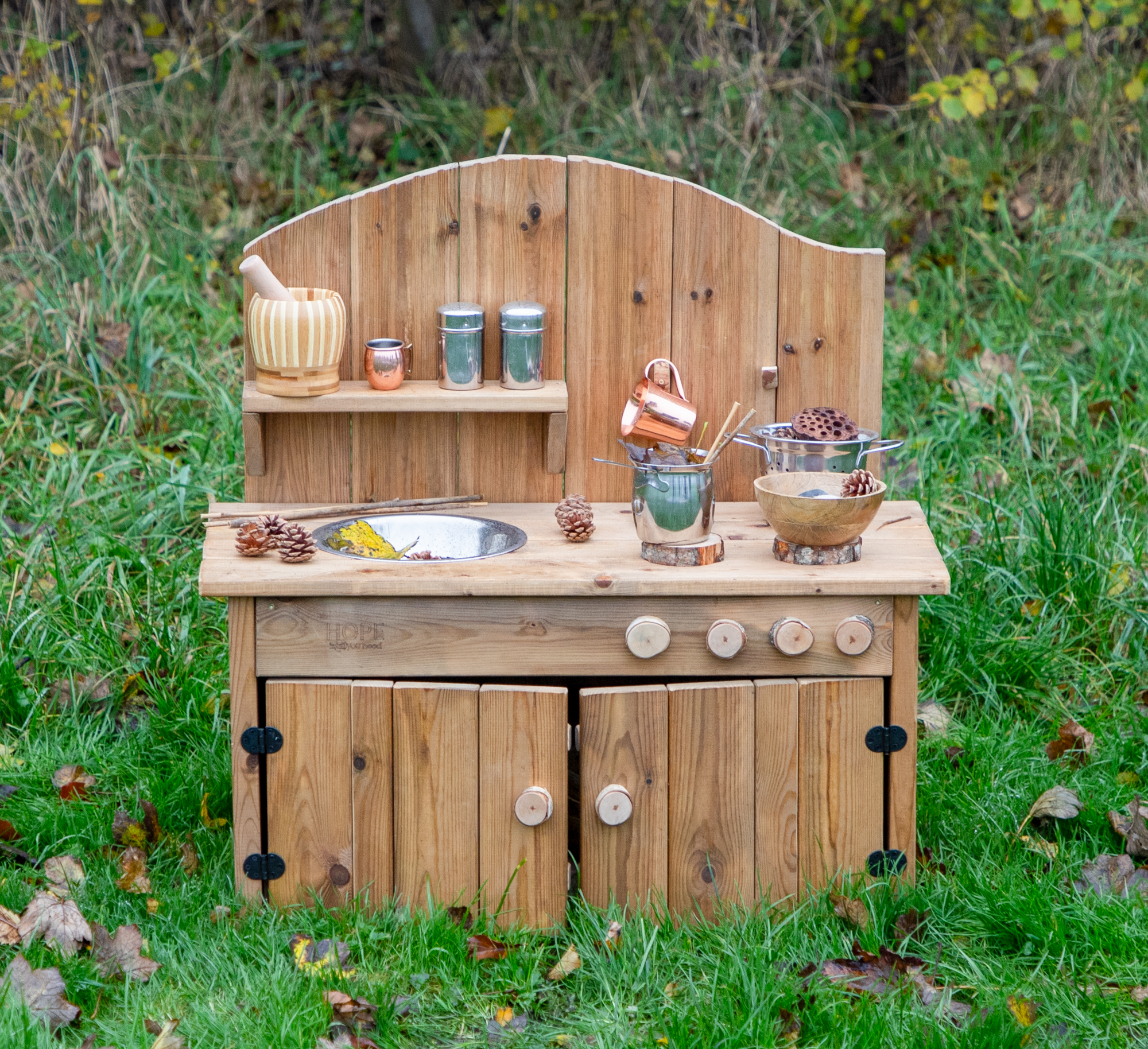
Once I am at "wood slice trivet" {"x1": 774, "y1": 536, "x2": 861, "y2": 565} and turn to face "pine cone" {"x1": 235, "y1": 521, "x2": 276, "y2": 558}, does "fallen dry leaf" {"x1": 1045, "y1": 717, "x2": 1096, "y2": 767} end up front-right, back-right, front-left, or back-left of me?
back-right

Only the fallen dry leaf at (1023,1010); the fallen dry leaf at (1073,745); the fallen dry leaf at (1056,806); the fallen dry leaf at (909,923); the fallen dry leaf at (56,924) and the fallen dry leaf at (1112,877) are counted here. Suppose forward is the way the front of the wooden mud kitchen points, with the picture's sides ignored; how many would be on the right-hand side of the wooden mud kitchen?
1

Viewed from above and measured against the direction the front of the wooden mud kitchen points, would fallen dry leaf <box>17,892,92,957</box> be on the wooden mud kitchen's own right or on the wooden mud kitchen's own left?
on the wooden mud kitchen's own right

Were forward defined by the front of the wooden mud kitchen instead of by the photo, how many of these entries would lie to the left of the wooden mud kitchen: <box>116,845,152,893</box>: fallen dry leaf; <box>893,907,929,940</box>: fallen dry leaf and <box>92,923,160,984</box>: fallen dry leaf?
1

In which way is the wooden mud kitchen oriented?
toward the camera

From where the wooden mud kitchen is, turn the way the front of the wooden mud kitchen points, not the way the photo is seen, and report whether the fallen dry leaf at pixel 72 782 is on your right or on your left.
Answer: on your right

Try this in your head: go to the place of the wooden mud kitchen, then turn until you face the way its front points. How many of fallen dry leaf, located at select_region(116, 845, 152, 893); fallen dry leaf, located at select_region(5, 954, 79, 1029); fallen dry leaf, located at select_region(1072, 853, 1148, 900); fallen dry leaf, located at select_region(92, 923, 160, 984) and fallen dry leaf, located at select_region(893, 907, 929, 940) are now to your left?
2

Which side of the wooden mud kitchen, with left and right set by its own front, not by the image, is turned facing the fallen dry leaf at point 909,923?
left

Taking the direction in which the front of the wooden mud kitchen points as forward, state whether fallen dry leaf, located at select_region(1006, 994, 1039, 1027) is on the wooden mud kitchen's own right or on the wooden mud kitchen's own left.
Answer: on the wooden mud kitchen's own left

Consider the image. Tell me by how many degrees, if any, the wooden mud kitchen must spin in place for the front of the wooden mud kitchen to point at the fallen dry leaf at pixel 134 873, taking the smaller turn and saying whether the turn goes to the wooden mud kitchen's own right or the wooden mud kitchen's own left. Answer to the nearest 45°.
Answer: approximately 90° to the wooden mud kitchen's own right

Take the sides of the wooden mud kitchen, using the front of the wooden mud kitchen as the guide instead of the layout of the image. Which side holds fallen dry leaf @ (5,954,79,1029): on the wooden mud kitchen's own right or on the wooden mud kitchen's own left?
on the wooden mud kitchen's own right

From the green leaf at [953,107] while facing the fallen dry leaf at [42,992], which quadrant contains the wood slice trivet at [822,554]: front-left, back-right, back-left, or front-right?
front-left

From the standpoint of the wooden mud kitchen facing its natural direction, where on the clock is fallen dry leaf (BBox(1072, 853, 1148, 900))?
The fallen dry leaf is roughly at 9 o'clock from the wooden mud kitchen.

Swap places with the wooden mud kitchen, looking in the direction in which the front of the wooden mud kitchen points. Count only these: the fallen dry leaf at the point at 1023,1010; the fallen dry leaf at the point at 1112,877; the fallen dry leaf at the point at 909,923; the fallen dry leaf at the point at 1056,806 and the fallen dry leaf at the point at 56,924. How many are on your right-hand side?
1

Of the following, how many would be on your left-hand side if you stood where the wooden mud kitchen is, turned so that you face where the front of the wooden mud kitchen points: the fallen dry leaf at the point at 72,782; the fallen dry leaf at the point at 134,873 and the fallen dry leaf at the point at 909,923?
1

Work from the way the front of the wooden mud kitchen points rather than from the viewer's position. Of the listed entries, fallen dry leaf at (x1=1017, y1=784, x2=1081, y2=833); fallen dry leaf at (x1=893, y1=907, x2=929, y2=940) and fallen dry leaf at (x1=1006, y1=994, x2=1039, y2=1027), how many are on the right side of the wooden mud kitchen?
0
